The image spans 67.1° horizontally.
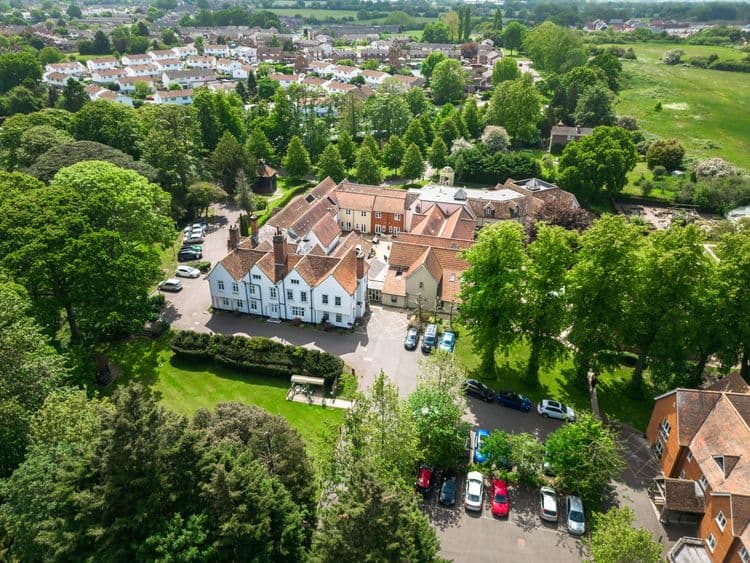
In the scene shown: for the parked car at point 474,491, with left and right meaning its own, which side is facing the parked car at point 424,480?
left

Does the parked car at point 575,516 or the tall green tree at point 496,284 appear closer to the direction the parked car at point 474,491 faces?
the tall green tree

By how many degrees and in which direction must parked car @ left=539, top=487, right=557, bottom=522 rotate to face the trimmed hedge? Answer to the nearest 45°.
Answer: approximately 90° to its left

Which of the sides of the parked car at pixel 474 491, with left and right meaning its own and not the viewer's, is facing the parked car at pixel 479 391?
front

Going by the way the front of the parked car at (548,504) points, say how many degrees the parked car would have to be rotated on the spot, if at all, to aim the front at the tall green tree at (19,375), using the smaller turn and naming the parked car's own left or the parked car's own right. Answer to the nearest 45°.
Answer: approximately 90° to the parked car's own left

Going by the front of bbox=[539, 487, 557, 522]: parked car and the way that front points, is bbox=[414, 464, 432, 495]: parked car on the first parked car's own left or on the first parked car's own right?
on the first parked car's own left

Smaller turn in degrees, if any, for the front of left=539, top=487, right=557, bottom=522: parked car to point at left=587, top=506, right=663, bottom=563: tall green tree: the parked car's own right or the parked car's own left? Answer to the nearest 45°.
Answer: approximately 135° to the parked car's own right

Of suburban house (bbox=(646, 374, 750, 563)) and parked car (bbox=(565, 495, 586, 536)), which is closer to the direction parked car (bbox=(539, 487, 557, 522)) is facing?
the suburban house

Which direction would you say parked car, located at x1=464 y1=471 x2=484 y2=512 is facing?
away from the camera
